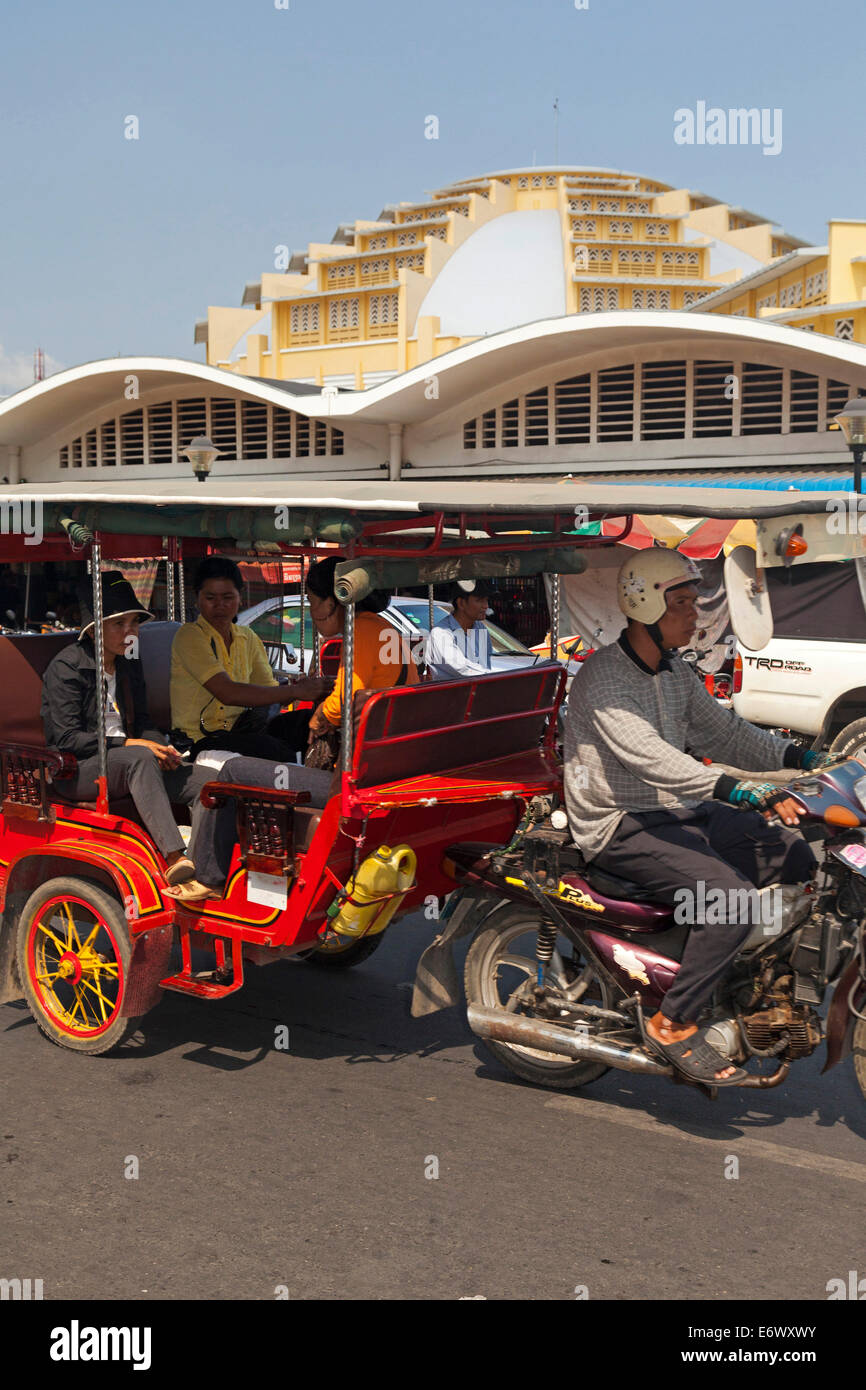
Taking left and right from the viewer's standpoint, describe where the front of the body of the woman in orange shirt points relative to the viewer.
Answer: facing to the left of the viewer

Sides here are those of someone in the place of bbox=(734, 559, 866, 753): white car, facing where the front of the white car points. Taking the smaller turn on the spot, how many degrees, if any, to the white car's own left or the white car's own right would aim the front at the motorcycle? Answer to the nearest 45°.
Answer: approximately 90° to the white car's own right

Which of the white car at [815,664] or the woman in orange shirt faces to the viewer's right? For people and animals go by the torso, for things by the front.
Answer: the white car

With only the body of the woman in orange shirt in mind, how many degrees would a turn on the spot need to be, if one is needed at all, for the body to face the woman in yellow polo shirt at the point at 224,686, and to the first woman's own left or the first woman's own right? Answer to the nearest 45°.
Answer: approximately 45° to the first woman's own right

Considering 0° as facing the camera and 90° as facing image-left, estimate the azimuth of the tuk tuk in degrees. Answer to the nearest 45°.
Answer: approximately 315°

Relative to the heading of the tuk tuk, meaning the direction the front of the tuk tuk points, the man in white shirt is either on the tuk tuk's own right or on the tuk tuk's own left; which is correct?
on the tuk tuk's own left

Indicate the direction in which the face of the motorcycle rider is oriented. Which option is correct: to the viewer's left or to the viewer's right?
to the viewer's right

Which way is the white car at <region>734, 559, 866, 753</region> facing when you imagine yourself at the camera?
facing to the right of the viewer
